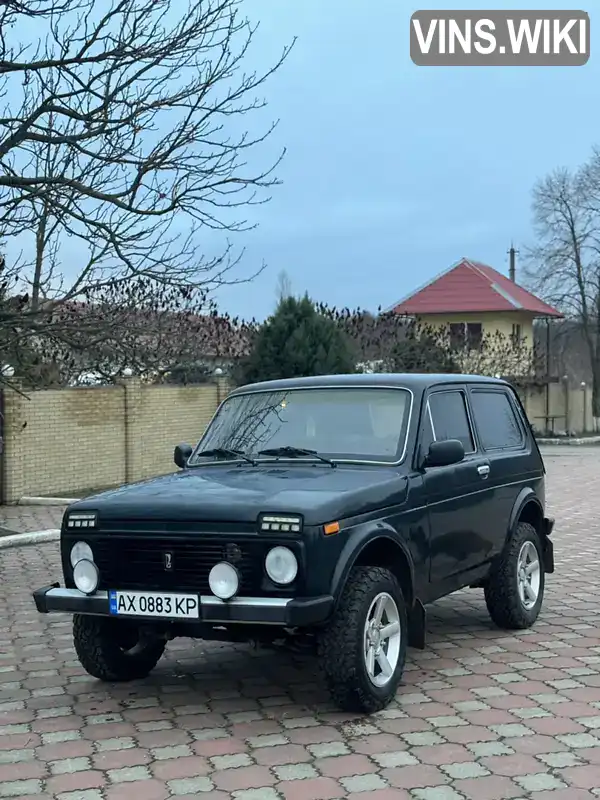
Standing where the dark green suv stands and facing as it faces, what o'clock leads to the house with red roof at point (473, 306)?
The house with red roof is roughly at 5 o'clock from the dark green suv.

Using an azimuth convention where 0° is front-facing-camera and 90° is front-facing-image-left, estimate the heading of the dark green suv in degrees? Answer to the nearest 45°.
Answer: approximately 45°

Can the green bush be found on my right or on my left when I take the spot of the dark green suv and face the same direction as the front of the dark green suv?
on my right
